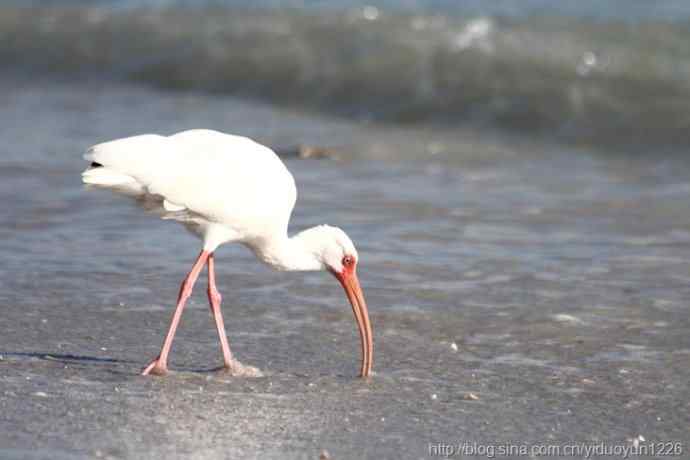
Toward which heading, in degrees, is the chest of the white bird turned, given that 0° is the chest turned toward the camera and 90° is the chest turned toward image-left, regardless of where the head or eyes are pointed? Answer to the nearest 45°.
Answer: approximately 270°
